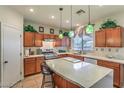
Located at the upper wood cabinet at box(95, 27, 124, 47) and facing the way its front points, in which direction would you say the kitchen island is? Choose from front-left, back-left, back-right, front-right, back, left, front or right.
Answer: front-right

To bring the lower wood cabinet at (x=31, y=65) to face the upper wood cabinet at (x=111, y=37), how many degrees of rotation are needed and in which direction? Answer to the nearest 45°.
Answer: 0° — it already faces it

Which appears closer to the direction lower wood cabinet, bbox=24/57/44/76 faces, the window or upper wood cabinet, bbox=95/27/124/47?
the upper wood cabinet

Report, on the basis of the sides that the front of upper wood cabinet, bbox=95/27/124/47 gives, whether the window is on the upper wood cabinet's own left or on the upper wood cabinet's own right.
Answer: on the upper wood cabinet's own right

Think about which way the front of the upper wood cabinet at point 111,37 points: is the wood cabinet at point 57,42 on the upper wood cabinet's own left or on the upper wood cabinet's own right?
on the upper wood cabinet's own right

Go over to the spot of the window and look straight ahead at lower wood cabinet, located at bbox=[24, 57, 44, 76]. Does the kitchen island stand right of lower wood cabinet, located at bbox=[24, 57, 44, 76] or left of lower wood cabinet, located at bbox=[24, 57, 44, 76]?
left

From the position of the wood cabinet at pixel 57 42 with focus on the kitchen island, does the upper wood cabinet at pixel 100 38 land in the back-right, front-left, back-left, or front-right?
front-left

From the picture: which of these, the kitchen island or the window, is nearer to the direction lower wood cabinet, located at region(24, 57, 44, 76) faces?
the kitchen island

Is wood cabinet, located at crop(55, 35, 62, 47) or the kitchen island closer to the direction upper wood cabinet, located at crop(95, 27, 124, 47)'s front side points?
the kitchen island

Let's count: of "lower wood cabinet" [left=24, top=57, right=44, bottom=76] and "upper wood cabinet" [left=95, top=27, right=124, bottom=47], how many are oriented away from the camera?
0

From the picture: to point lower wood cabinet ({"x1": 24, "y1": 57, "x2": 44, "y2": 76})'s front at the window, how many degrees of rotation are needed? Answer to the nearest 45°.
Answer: approximately 45° to its left

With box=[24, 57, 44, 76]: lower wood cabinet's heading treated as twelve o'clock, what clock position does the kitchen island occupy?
The kitchen island is roughly at 1 o'clock from the lower wood cabinet.

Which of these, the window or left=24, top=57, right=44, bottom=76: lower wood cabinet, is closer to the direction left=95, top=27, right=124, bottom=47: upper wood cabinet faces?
the lower wood cabinet

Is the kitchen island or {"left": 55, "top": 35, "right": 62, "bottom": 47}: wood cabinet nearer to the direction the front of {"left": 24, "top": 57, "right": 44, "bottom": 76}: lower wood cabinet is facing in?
the kitchen island

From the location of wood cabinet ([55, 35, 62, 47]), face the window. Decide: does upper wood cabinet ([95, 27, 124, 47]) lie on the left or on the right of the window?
right

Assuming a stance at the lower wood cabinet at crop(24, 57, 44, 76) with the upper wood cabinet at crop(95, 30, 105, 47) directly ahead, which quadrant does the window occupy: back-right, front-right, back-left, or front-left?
front-left

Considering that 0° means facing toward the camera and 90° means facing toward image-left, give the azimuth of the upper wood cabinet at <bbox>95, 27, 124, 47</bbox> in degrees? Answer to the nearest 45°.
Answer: approximately 45°

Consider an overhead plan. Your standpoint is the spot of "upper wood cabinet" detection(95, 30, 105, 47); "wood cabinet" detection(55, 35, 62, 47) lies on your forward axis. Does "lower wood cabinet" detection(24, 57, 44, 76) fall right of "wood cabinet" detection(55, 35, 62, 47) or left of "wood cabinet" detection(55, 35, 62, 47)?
left

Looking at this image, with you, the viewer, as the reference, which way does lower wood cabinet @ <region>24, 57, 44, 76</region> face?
facing the viewer and to the right of the viewer

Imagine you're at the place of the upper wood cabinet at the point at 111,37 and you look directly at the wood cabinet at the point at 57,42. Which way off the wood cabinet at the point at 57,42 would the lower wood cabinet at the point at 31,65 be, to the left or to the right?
left
